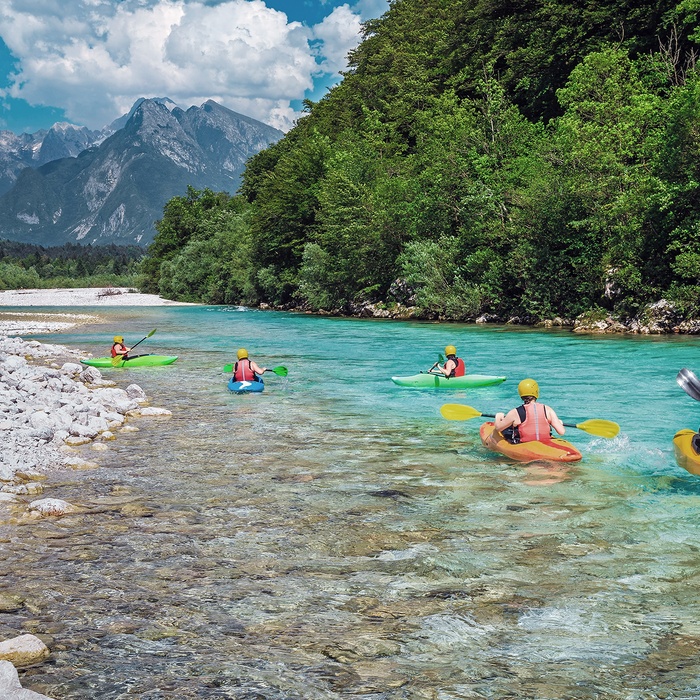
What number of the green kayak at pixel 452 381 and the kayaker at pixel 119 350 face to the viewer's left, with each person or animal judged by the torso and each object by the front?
1

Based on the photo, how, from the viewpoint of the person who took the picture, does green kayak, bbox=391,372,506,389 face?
facing to the left of the viewer

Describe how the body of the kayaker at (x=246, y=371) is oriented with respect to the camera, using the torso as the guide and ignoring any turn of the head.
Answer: away from the camera

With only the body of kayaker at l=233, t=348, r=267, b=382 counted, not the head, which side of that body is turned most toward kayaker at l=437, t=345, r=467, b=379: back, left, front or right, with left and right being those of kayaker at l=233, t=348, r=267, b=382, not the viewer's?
right

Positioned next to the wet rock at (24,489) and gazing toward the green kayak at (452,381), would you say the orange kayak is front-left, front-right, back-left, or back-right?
front-right

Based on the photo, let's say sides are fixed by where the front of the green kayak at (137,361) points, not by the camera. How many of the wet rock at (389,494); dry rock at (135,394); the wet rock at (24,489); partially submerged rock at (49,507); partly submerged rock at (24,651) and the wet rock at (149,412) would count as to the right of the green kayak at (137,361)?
6

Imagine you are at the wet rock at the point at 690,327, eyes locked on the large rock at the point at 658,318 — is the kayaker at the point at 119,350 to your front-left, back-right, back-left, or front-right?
front-left

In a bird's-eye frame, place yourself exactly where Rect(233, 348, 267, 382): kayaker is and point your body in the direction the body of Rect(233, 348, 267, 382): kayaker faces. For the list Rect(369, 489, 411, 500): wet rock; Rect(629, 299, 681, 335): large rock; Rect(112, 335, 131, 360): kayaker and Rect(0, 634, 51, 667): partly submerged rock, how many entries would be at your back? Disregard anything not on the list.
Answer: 2

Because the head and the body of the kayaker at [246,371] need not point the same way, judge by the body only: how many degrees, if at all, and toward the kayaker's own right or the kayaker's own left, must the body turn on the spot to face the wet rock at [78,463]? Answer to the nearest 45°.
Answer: approximately 180°

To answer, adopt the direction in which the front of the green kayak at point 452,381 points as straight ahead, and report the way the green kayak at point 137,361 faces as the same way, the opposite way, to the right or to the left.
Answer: the opposite way

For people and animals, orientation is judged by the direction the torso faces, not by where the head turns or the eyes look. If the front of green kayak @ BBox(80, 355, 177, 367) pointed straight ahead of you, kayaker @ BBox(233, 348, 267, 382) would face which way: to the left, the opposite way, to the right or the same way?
to the left

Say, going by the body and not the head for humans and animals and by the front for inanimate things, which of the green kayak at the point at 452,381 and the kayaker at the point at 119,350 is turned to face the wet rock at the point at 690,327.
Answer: the kayaker

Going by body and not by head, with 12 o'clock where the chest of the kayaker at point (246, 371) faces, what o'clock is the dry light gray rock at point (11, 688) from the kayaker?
The dry light gray rock is roughly at 6 o'clock from the kayaker.

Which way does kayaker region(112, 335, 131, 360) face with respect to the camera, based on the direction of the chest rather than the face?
to the viewer's right

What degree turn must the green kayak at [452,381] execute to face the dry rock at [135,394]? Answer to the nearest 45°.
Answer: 0° — it already faces it
